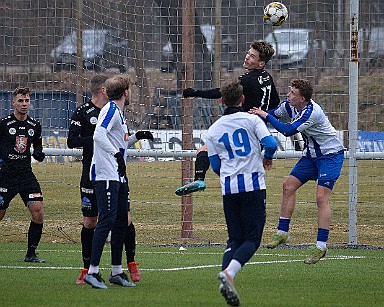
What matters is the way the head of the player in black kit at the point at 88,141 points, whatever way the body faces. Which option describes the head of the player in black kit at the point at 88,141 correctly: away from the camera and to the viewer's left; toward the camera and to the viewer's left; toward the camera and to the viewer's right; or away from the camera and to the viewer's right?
away from the camera and to the viewer's right

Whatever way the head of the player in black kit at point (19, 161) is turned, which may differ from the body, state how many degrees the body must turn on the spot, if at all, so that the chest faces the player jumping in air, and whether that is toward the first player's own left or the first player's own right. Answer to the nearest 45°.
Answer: approximately 45° to the first player's own left

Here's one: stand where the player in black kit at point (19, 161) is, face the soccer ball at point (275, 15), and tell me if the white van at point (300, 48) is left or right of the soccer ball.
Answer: left

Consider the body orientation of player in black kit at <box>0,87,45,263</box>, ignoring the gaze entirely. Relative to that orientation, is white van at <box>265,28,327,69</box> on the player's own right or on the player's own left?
on the player's own left

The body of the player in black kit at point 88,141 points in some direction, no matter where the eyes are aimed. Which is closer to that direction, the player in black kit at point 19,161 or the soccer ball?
the soccer ball

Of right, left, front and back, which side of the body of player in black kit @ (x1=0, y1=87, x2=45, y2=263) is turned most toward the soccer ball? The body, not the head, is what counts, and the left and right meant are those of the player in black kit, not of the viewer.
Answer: left

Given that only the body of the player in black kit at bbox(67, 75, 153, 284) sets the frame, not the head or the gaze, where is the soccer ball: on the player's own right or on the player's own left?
on the player's own left

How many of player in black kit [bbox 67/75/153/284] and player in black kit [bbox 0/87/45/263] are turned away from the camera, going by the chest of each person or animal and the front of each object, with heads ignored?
0

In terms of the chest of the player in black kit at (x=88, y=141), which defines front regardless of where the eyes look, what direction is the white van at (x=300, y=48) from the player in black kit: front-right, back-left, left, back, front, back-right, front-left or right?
left

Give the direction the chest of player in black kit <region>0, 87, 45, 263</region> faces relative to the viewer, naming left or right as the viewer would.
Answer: facing the viewer

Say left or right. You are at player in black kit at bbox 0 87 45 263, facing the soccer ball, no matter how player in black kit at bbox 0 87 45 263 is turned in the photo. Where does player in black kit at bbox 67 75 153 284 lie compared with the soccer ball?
right

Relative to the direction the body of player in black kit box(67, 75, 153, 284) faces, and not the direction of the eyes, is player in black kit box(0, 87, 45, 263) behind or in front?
behind

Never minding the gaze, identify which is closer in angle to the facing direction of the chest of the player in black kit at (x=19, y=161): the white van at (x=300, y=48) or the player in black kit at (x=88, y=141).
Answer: the player in black kit
